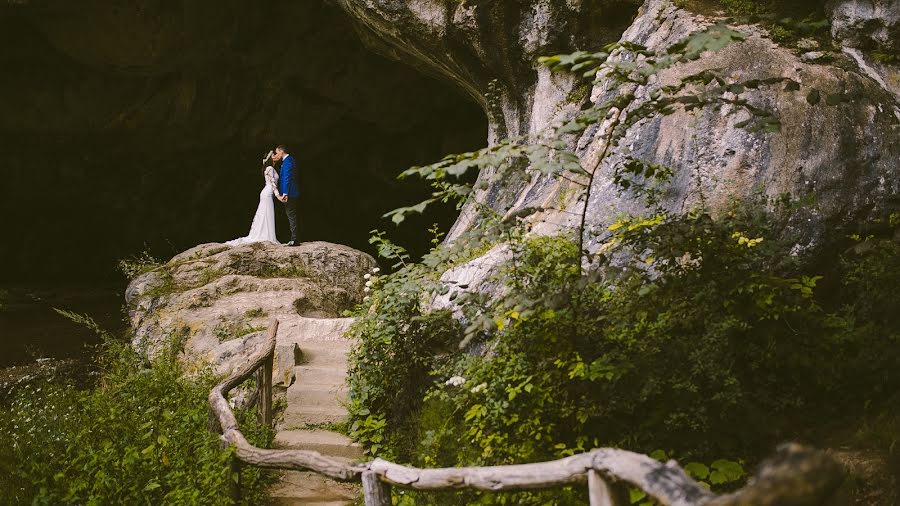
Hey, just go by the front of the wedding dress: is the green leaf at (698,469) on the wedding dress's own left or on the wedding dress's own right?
on the wedding dress's own right

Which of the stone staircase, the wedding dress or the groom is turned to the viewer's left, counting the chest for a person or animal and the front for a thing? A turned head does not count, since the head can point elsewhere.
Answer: the groom

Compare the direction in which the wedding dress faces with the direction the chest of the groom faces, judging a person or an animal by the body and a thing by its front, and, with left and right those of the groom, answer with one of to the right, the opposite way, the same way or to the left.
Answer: the opposite way

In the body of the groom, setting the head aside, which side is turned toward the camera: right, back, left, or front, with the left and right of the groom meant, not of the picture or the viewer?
left

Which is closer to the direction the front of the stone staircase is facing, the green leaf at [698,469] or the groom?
the green leaf

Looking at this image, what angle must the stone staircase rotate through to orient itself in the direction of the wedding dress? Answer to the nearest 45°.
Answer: approximately 180°

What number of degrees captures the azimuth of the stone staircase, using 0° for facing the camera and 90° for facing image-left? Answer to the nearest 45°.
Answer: approximately 0°

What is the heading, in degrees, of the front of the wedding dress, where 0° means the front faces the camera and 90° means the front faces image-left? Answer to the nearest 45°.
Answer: approximately 270°

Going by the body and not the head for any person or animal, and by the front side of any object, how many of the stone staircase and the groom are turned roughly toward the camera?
1

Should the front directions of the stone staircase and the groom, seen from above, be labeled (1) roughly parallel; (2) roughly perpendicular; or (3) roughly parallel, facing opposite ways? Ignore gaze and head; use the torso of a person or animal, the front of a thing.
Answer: roughly perpendicular

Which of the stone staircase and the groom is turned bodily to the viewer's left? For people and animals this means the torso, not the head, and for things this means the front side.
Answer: the groom
